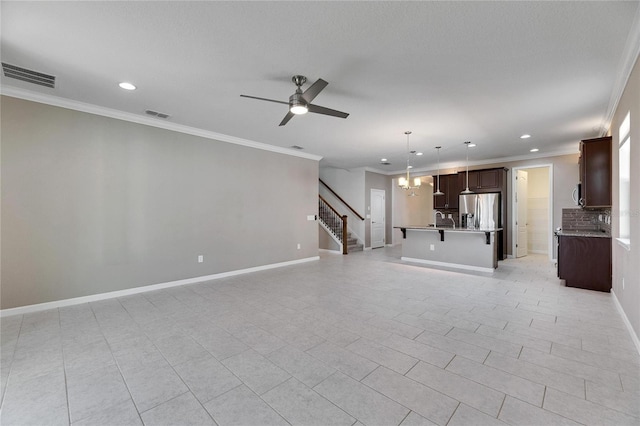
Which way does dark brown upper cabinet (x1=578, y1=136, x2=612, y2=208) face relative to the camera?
to the viewer's left

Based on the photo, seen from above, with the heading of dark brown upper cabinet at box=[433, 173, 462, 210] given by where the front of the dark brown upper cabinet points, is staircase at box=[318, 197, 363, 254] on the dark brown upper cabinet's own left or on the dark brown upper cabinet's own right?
on the dark brown upper cabinet's own right

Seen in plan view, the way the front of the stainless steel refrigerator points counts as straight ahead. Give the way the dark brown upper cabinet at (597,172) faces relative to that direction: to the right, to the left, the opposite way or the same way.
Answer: to the right

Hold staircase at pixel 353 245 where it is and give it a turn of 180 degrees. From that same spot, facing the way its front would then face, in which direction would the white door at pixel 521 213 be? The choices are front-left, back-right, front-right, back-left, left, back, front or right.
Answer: back-right

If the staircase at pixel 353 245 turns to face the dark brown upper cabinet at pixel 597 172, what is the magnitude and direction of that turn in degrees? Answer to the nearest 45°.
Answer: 0° — it already faces it

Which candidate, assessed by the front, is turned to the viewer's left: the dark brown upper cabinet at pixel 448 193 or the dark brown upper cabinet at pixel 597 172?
the dark brown upper cabinet at pixel 597 172

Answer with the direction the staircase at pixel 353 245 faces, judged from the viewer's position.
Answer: facing the viewer and to the right of the viewer

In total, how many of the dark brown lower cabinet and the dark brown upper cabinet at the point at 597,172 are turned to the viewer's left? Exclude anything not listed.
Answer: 2

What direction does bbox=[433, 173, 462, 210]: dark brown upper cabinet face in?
toward the camera

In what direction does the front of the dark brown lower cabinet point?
to the viewer's left

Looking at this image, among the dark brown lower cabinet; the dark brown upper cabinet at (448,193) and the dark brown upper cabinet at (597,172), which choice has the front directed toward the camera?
the dark brown upper cabinet at (448,193)

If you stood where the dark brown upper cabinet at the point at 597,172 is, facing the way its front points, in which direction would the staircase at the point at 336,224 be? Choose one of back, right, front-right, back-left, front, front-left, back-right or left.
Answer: front

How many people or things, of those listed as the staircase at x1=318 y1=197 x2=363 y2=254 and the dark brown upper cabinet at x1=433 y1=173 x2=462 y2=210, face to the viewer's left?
0

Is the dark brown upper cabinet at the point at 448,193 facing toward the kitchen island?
yes

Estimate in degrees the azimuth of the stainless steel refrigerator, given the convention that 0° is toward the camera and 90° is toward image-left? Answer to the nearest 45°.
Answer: approximately 0°

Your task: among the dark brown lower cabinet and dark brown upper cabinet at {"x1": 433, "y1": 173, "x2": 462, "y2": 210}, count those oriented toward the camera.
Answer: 1

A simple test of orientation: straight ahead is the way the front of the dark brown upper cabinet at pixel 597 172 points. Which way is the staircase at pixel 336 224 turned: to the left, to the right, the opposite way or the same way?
the opposite way
